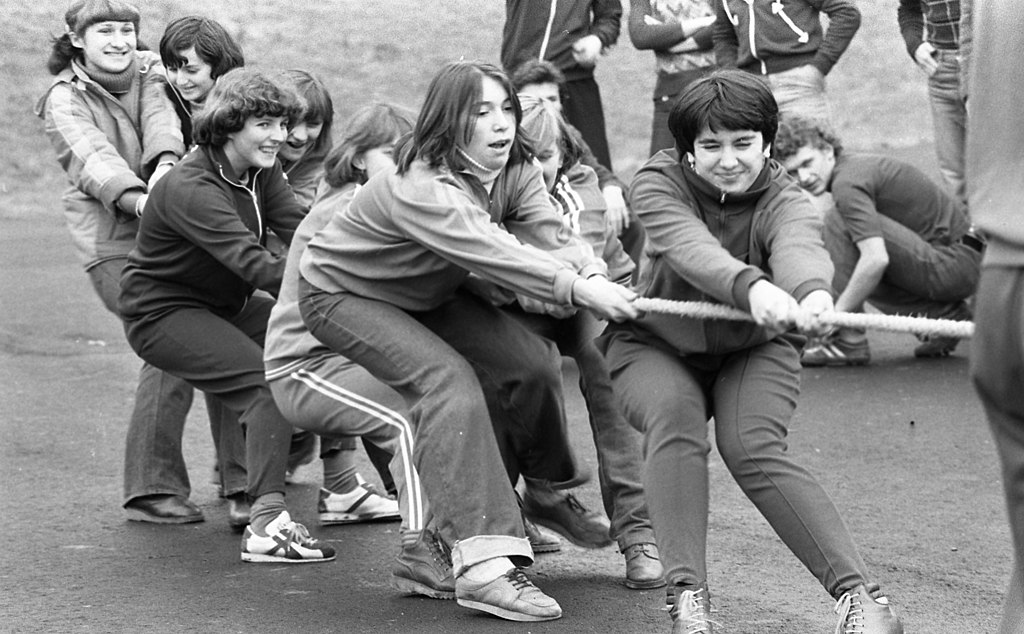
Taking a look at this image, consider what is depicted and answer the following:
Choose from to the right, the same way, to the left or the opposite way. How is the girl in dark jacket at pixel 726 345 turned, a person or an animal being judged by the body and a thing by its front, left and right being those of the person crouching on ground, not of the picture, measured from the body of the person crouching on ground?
to the left

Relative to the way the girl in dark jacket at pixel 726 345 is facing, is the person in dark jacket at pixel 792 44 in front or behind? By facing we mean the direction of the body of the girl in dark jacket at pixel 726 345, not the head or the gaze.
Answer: behind

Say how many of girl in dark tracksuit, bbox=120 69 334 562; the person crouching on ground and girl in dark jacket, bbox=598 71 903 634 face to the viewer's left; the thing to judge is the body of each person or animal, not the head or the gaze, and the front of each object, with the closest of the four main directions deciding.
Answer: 1

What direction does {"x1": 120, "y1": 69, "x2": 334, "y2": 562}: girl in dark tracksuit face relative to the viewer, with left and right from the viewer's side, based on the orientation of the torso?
facing the viewer and to the right of the viewer

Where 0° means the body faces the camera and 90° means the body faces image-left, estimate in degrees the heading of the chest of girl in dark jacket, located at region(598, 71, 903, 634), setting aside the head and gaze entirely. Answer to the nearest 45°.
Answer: approximately 0°

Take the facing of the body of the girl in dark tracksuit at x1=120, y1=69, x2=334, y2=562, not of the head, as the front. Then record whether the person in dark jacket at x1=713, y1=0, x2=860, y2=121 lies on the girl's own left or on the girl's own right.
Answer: on the girl's own left

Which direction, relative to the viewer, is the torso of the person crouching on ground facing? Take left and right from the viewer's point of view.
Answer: facing to the left of the viewer

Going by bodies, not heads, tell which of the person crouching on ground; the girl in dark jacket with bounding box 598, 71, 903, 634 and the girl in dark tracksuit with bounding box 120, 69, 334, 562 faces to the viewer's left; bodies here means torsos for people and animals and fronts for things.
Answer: the person crouching on ground

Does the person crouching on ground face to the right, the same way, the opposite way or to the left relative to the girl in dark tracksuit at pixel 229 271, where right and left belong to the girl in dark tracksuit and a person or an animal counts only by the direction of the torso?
the opposite way

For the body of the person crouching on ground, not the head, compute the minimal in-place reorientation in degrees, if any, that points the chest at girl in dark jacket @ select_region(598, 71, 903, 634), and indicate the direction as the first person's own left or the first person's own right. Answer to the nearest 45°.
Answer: approximately 90° to the first person's own left
